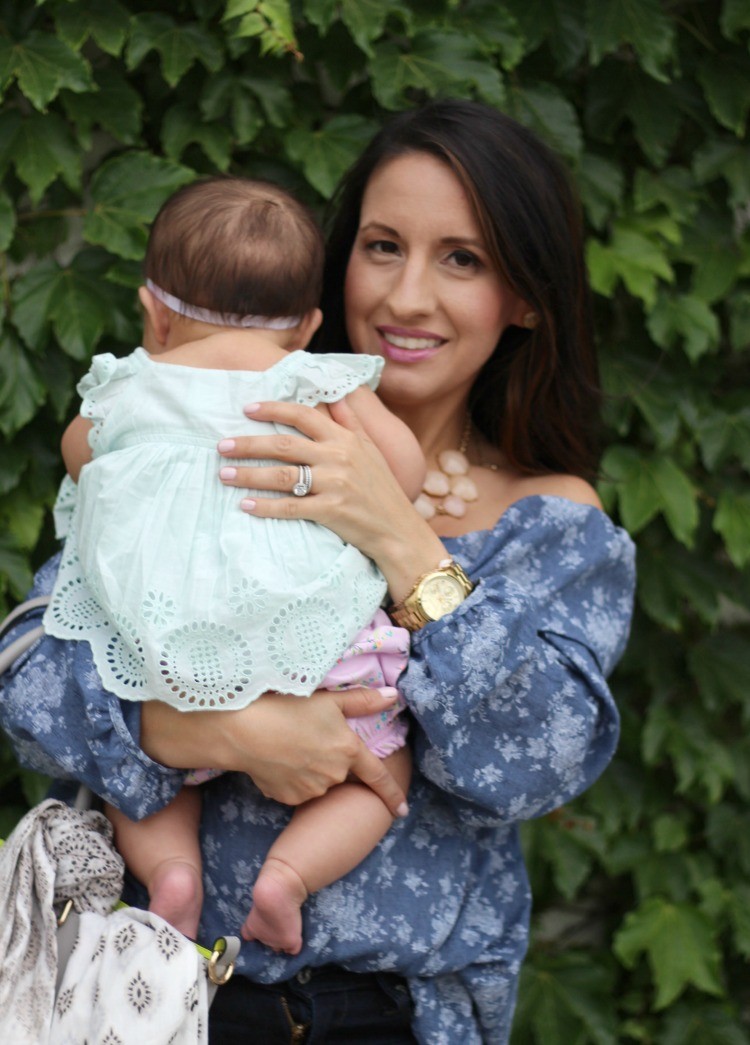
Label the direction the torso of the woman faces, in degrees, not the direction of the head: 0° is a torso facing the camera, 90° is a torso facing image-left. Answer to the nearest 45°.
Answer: approximately 45°
